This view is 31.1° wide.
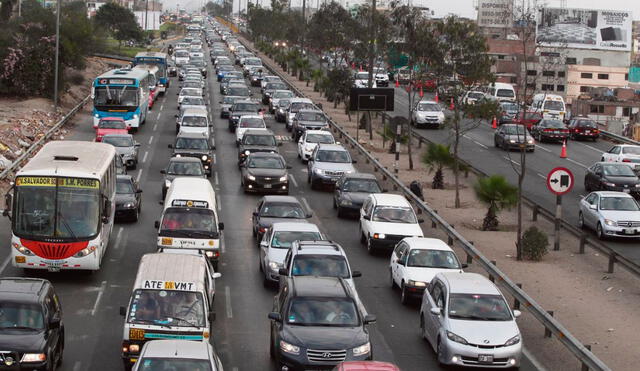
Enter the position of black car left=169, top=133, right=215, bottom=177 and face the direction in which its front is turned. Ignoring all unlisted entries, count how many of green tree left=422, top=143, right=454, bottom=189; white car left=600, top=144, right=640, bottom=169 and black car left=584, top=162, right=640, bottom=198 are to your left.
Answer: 3

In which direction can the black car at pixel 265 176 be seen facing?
toward the camera

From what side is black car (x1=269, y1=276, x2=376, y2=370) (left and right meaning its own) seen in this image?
front

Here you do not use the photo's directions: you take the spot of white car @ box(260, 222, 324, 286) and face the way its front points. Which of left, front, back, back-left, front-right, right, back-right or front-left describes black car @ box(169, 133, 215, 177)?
back

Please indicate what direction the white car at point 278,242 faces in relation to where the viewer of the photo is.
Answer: facing the viewer

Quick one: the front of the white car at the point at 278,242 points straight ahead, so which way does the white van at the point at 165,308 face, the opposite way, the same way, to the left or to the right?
the same way

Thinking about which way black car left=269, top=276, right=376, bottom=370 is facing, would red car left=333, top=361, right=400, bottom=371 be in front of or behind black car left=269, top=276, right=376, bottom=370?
in front

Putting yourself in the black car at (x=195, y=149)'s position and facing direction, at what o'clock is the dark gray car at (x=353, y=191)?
the dark gray car at (x=353, y=191) is roughly at 11 o'clock from the black car at (x=195, y=149).

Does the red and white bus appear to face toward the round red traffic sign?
no

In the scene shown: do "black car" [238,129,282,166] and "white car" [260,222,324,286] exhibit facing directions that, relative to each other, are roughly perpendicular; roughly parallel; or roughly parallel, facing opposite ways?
roughly parallel

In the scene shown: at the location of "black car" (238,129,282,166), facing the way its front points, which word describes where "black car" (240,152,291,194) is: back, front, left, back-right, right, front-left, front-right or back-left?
front

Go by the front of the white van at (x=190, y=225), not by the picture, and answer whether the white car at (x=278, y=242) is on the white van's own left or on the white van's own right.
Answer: on the white van's own left

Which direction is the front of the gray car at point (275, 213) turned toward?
toward the camera

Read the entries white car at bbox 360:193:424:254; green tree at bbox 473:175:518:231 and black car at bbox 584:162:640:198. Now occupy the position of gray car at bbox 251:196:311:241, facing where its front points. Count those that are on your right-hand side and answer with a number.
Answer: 0

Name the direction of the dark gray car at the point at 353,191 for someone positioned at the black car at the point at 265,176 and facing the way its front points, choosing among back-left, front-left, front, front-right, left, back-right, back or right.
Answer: front-left

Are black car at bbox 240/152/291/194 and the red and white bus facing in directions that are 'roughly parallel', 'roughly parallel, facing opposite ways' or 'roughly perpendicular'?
roughly parallel

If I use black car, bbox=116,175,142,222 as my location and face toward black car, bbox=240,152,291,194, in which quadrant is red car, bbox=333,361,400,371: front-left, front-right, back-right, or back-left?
back-right

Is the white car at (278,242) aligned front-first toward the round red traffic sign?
no

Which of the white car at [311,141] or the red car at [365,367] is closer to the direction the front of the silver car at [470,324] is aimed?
the red car

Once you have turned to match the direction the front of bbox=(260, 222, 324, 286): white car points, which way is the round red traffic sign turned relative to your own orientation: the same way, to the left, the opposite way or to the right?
the same way
